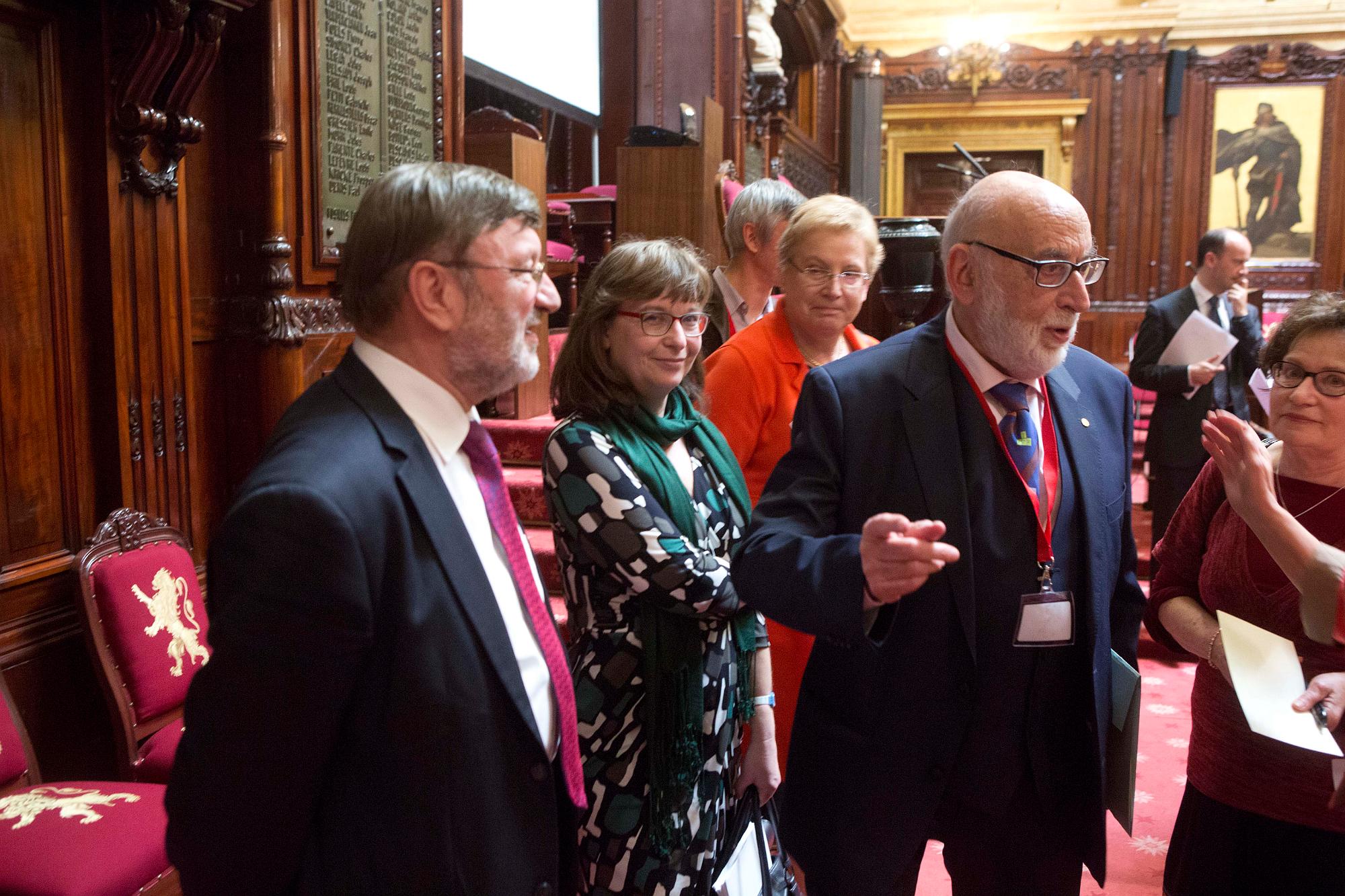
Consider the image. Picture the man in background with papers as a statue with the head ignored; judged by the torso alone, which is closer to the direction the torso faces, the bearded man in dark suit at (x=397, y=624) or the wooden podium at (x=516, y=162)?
the bearded man in dark suit

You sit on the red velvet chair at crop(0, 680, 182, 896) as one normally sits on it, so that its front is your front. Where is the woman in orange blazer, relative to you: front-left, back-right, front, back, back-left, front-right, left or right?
front-left

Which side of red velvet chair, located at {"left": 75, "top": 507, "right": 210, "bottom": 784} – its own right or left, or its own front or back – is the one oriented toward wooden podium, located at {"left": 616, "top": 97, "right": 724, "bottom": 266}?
left

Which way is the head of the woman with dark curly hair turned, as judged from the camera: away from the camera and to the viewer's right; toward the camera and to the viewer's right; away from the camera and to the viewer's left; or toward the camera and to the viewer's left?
toward the camera and to the viewer's left

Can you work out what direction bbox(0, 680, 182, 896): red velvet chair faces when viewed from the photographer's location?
facing the viewer and to the right of the viewer

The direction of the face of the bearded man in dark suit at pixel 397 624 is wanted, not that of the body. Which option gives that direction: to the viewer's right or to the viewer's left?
to the viewer's right

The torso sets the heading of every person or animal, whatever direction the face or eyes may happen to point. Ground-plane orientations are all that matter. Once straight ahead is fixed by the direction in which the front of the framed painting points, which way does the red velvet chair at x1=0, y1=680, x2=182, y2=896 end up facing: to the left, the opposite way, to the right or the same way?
to the left

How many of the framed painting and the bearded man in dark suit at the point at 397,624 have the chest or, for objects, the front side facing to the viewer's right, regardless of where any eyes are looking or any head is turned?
1

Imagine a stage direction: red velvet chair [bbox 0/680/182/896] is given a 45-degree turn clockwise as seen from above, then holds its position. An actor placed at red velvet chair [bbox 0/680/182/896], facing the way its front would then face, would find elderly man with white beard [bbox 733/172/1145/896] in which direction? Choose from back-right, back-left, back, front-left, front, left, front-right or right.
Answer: front-left

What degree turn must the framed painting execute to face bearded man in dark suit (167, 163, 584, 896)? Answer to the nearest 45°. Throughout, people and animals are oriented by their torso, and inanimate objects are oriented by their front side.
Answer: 0° — it already faces them

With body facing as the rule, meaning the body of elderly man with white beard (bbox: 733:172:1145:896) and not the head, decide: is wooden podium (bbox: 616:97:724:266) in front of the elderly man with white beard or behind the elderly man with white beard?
behind
